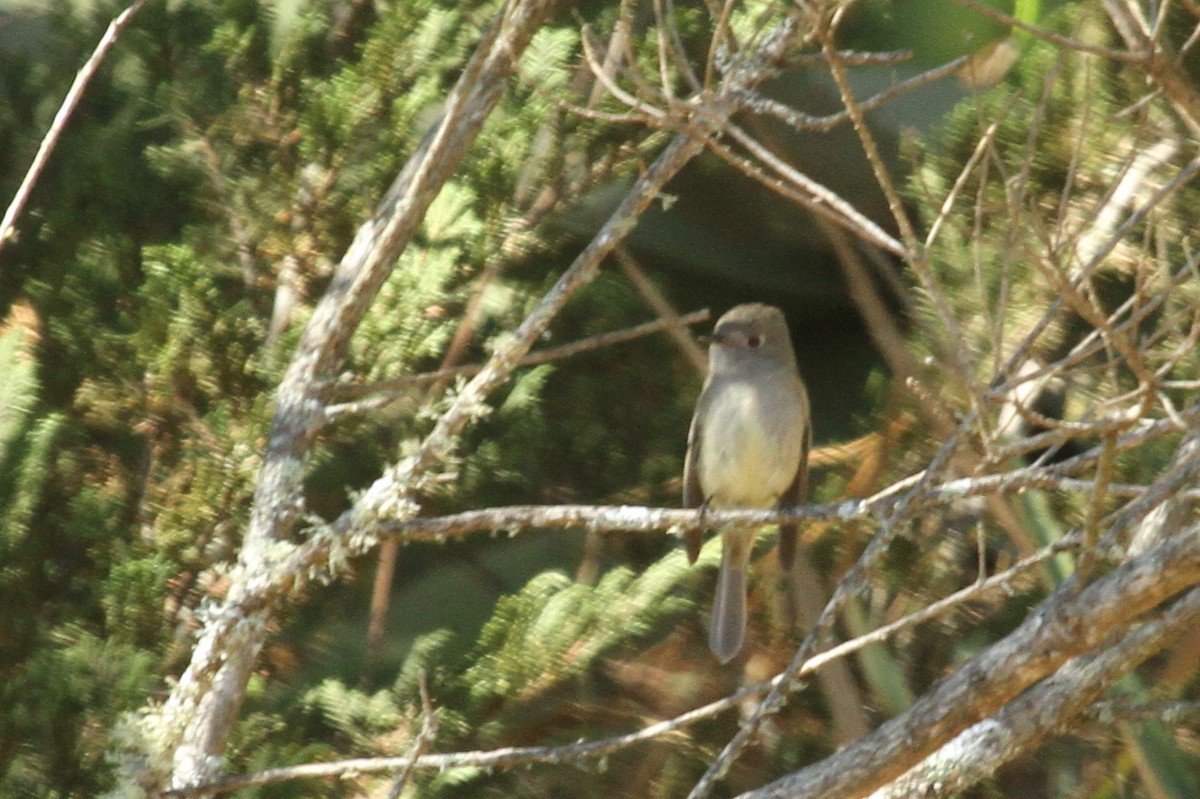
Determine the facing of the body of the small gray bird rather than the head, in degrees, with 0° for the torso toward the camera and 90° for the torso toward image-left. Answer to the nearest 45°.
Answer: approximately 0°
